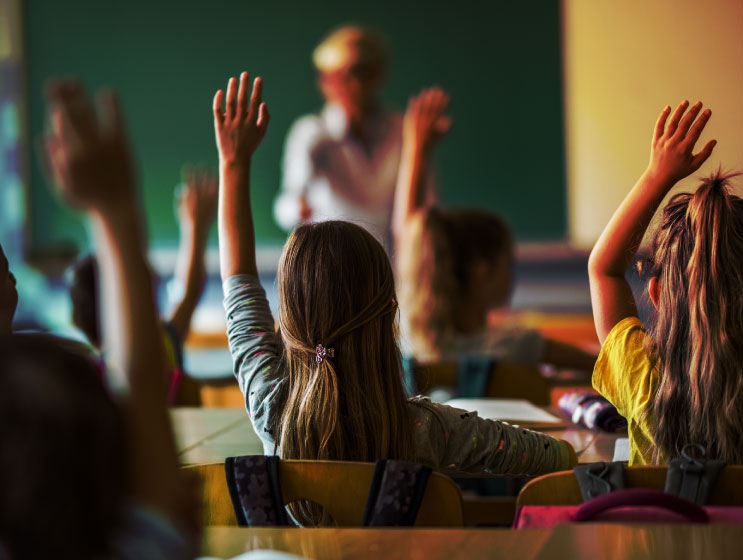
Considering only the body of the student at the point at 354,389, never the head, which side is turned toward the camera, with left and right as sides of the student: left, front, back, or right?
back

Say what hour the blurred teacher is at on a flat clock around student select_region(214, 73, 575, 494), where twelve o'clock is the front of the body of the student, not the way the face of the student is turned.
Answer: The blurred teacher is roughly at 12 o'clock from the student.

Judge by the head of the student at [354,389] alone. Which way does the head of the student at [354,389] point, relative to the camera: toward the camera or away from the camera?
away from the camera

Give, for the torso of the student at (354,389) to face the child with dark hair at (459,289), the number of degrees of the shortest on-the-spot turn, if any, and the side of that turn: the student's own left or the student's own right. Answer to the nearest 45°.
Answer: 0° — they already face them

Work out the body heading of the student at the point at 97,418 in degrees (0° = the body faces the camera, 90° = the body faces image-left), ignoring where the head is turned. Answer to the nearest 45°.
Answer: approximately 180°

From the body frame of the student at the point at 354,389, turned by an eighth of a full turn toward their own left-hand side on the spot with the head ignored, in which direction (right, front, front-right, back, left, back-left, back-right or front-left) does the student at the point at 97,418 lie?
back-left

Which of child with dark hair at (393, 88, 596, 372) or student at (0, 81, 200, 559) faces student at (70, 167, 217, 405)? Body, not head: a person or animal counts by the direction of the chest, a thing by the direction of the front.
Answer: student at (0, 81, 200, 559)

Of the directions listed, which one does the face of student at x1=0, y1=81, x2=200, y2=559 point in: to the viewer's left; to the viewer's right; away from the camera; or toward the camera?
away from the camera

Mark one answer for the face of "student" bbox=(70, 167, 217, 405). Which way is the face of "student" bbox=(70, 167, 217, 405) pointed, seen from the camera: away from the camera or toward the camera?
away from the camera

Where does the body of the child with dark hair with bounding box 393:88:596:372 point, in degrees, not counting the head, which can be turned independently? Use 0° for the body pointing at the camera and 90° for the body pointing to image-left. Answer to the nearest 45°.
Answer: approximately 225°

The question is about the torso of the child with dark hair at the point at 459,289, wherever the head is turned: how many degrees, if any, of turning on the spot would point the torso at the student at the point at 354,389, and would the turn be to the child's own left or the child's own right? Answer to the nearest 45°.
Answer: approximately 135° to the child's own right

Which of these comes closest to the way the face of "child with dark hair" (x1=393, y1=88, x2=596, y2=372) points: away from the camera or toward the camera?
away from the camera
